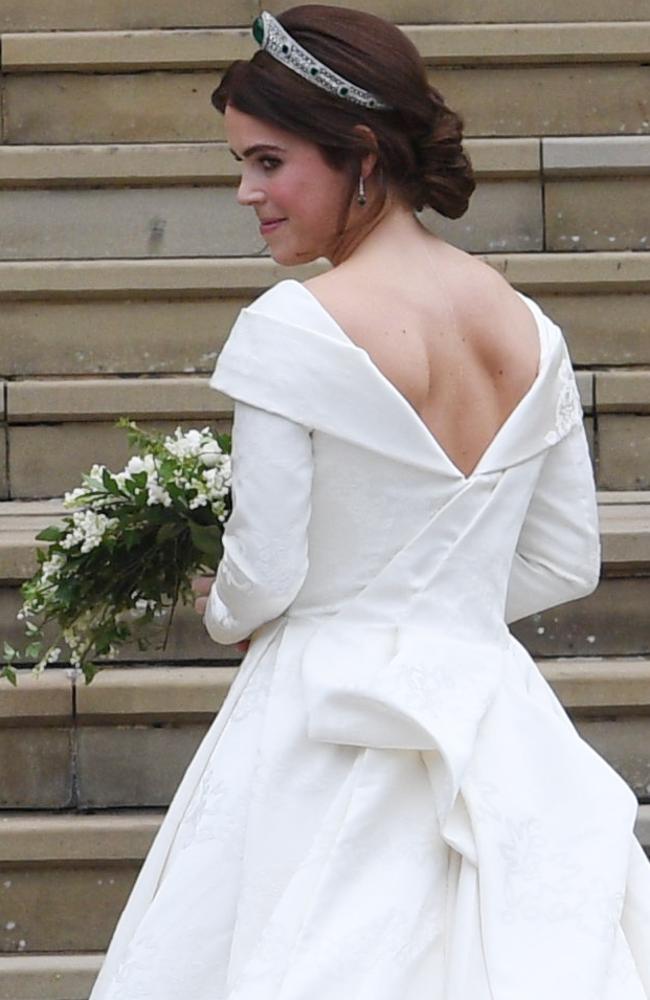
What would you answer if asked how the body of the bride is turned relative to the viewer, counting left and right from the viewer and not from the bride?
facing away from the viewer and to the left of the viewer
